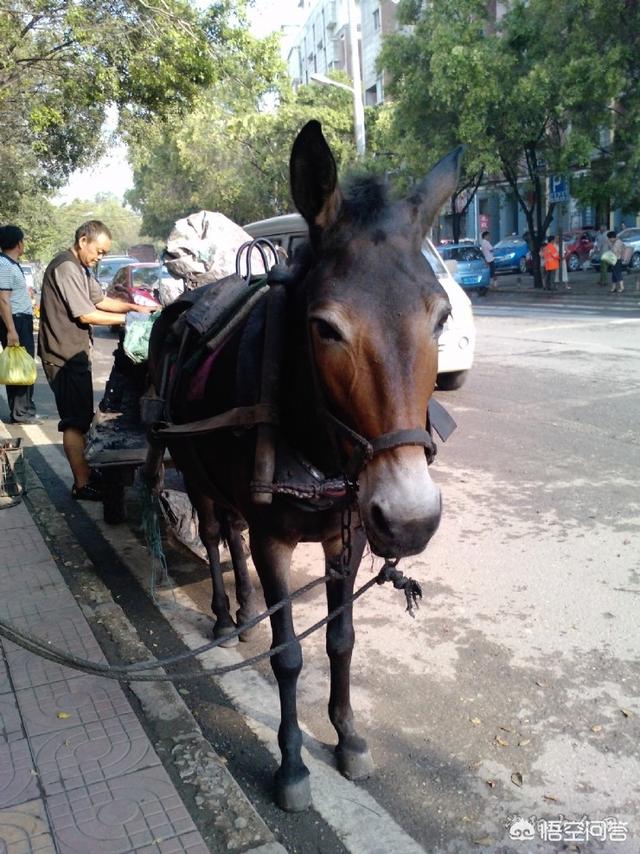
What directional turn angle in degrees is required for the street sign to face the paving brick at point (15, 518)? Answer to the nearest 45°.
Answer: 0° — it already faces it

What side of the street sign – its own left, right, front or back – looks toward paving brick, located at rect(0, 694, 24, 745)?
front

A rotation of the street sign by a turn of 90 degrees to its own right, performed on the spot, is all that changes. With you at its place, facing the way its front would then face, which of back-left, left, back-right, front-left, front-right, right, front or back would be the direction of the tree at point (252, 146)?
front-right

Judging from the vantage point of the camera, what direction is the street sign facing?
facing the viewer

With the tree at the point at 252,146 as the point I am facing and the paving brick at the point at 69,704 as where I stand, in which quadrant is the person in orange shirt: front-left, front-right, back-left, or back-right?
front-right

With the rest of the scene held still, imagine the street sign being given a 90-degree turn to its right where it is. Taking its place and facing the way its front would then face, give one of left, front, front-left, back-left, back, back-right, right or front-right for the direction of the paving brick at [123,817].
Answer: left

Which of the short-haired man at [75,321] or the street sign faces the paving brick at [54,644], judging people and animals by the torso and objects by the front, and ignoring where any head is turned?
the street sign

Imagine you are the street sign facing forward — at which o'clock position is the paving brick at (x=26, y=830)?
The paving brick is roughly at 12 o'clock from the street sign.

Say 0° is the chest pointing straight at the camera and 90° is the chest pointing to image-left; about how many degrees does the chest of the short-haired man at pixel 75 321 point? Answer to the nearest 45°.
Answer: approximately 270°

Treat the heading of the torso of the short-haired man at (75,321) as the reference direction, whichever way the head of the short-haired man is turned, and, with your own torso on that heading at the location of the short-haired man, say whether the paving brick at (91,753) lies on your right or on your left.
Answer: on your right

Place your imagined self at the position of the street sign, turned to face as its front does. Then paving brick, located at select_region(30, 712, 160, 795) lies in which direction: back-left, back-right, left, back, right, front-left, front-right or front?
front

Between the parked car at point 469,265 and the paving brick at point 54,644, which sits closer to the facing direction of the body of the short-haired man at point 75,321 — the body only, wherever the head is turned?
the parked car

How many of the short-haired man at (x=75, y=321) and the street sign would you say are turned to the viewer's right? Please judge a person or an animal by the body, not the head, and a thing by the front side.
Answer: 1

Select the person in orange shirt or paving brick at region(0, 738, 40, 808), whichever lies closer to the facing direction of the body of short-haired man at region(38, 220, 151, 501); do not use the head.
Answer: the person in orange shirt

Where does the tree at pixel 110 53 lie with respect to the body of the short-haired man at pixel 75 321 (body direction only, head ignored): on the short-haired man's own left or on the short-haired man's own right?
on the short-haired man's own left

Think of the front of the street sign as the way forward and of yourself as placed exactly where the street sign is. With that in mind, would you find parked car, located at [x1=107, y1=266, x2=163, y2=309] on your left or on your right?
on your right
